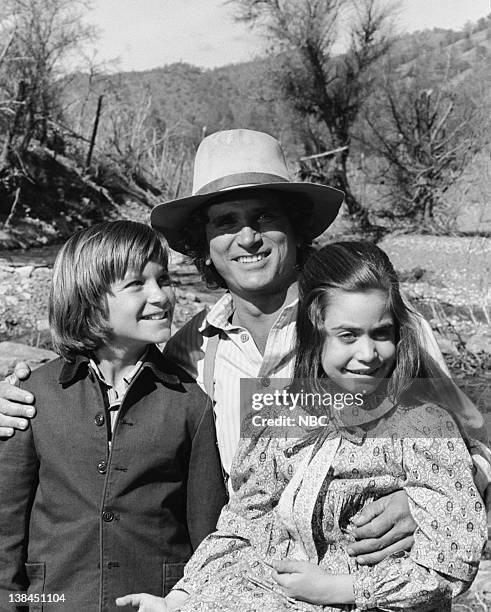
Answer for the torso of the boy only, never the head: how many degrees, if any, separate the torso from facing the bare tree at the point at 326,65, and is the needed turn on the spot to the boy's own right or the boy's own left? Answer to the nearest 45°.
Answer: approximately 180°

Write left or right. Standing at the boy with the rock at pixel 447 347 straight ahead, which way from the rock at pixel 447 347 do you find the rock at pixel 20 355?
left

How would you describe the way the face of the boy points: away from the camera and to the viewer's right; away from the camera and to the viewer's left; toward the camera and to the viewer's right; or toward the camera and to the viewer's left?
toward the camera and to the viewer's right

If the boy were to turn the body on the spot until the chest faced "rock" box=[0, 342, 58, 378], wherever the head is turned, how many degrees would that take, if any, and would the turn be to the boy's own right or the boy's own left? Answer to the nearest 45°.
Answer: approximately 180°

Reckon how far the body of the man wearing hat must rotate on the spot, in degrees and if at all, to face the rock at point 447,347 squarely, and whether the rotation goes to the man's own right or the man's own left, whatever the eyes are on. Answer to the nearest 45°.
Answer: approximately 180°

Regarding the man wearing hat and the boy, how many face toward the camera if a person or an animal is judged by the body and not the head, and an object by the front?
2

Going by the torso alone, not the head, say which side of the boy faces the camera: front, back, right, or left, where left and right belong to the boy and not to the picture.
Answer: front

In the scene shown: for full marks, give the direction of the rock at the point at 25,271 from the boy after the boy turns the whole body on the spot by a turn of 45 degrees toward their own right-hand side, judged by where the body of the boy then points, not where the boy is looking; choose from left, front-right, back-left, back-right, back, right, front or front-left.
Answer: back-right

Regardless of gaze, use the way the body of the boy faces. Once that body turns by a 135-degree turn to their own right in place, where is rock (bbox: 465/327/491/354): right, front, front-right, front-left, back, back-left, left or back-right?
right

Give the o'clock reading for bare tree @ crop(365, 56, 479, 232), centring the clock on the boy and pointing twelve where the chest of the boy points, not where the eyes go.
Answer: The bare tree is roughly at 7 o'clock from the boy.

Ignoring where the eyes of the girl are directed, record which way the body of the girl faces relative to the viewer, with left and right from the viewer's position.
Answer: facing the viewer and to the left of the viewer

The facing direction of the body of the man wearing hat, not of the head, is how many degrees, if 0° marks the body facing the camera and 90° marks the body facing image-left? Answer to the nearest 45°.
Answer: approximately 0°

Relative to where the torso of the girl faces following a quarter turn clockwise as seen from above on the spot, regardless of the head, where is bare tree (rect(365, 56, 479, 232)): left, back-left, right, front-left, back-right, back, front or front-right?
front-right

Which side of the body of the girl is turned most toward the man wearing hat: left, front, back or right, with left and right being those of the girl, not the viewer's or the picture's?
right

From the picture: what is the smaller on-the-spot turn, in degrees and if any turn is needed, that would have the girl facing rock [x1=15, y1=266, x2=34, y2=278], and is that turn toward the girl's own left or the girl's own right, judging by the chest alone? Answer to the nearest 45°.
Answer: approximately 90° to the girl's own right

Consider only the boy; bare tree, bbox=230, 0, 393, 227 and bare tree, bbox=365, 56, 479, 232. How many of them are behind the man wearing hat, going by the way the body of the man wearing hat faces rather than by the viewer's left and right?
2
